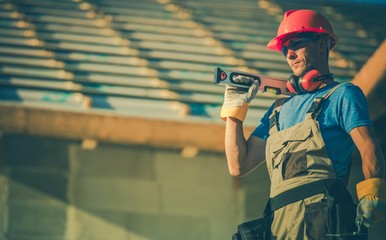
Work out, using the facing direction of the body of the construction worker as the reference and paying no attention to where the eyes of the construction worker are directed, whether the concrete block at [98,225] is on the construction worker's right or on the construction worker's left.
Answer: on the construction worker's right

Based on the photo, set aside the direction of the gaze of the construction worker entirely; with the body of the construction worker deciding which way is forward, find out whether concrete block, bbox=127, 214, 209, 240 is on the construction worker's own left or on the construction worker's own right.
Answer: on the construction worker's own right

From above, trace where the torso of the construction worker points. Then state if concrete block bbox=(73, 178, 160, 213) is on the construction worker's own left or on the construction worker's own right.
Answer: on the construction worker's own right

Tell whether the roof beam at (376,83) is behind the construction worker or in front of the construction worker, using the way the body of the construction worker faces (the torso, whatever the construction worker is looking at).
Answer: behind

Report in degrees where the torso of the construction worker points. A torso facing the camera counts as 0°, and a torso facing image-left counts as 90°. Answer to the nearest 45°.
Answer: approximately 45°

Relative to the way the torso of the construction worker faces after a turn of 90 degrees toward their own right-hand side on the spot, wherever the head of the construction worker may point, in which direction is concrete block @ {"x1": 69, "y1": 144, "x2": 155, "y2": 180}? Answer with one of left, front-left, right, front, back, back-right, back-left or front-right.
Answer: front

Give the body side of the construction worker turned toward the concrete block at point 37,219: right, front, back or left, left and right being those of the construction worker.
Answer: right

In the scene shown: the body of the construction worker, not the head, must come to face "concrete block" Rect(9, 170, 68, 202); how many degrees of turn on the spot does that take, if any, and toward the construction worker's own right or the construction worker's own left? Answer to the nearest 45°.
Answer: approximately 90° to the construction worker's own right

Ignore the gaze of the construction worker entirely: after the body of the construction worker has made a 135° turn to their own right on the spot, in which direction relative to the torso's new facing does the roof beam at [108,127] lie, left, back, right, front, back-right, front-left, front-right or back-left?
front-left
